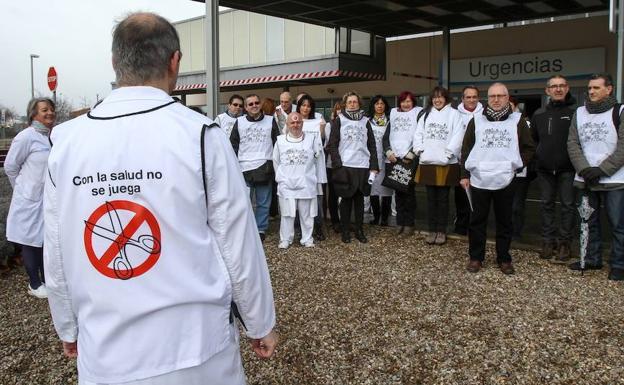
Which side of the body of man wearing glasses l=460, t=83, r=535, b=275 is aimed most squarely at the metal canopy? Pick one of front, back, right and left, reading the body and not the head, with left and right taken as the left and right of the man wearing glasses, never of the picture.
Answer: back

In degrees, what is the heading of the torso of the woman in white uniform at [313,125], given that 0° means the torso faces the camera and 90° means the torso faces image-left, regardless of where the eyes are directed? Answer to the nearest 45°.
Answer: approximately 0°

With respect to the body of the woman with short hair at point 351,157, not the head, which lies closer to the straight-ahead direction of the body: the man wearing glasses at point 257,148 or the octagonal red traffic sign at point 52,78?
the man wearing glasses

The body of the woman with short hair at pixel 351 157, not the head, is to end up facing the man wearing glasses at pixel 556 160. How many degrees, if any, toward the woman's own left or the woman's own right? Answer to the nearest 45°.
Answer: approximately 45° to the woman's own left

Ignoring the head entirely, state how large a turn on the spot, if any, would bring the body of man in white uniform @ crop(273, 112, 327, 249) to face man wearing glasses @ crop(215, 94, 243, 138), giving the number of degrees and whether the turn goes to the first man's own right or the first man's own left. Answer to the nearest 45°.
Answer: approximately 135° to the first man's own right

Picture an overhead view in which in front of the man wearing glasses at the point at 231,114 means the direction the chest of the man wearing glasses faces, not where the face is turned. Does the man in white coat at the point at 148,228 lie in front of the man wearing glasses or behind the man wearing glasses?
in front

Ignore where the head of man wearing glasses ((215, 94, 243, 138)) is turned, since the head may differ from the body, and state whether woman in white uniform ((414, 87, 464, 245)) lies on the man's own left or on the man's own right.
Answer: on the man's own left

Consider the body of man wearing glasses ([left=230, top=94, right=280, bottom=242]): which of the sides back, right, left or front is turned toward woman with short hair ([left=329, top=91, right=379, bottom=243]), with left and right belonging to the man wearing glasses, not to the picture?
left

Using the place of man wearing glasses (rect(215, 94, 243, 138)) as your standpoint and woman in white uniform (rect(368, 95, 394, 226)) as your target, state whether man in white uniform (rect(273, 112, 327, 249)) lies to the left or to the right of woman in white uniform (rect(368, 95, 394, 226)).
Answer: right
